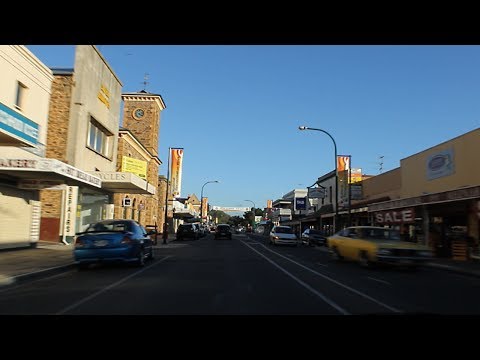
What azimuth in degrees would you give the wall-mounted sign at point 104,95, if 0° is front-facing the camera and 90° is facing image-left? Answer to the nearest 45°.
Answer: approximately 315°

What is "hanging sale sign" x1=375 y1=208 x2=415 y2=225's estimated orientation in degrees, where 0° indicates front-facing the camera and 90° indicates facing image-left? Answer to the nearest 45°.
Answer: approximately 45°

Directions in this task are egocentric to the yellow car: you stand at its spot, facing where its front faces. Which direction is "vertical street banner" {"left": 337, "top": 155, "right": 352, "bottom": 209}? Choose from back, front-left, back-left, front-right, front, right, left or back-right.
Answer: back-left

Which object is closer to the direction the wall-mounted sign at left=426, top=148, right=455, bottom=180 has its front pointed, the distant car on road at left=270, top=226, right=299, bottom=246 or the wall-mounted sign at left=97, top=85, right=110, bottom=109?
the wall-mounted sign

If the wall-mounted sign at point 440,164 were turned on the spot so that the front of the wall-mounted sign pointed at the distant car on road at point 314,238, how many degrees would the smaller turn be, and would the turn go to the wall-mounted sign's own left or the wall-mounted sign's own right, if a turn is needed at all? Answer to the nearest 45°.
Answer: approximately 90° to the wall-mounted sign's own right

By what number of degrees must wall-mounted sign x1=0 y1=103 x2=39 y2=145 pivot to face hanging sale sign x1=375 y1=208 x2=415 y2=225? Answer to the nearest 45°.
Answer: approximately 45° to its left

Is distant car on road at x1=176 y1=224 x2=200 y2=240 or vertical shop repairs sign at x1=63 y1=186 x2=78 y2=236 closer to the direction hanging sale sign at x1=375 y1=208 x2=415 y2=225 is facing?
the vertical shop repairs sign

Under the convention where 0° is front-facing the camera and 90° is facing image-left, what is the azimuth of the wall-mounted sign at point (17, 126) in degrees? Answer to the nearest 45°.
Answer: approximately 315°
